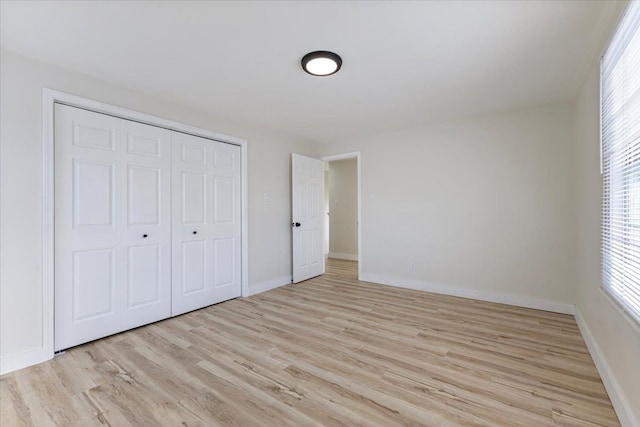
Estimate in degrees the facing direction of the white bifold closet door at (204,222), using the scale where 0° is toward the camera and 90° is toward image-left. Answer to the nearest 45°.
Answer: approximately 315°

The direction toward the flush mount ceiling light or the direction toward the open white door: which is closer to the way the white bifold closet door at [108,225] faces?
the flush mount ceiling light

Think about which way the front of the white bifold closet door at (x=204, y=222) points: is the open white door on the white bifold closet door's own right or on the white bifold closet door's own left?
on the white bifold closet door's own left

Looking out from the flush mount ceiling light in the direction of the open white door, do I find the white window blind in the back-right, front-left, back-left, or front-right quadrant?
back-right

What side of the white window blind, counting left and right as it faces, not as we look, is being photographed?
left

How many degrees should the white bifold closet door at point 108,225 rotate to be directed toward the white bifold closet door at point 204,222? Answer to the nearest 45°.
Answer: approximately 45° to its left

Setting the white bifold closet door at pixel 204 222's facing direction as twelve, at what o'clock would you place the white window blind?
The white window blind is roughly at 12 o'clock from the white bifold closet door.
